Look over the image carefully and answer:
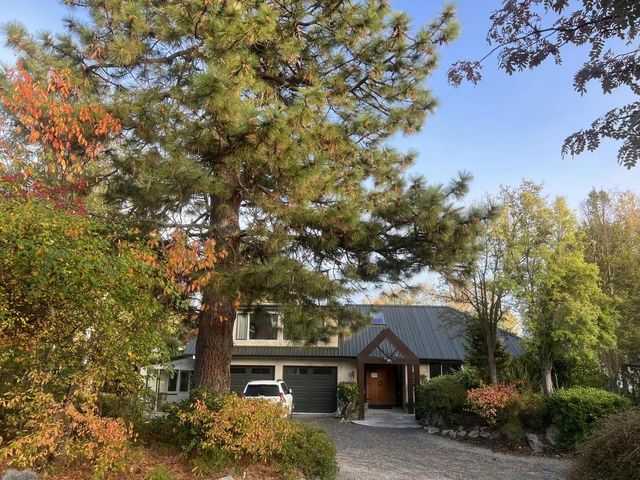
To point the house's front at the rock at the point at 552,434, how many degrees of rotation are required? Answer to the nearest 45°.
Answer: approximately 45° to its left

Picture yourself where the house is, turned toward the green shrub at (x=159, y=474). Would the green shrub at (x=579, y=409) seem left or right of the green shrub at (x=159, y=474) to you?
left

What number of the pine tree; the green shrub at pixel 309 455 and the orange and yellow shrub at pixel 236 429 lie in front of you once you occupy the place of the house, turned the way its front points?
3

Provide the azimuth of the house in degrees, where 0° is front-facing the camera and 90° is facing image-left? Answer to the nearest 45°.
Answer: approximately 0°

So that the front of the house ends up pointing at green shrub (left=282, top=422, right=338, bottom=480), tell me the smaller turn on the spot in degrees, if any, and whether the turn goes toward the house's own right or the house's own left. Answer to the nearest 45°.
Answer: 0° — it already faces it

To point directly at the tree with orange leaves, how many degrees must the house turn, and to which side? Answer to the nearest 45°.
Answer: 0° — it already faces it

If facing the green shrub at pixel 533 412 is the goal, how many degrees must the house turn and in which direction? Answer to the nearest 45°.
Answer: approximately 45° to its left

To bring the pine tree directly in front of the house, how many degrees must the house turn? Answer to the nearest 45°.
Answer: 0° — it already faces it
